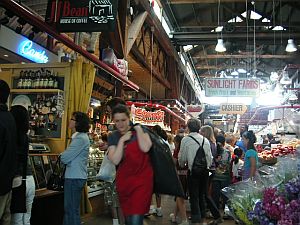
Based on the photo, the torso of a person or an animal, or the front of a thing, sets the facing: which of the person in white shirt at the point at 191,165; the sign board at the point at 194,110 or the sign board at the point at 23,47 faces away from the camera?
the person in white shirt

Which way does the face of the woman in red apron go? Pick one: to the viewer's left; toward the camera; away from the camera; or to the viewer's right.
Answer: toward the camera

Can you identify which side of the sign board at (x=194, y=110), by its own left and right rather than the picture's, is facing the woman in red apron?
front

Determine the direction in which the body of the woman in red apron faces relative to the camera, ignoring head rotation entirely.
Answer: toward the camera

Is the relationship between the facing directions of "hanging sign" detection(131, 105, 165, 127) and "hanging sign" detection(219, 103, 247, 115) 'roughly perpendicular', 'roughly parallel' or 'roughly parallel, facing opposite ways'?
roughly parallel

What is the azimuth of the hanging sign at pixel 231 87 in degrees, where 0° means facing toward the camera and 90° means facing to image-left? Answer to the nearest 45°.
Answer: approximately 0°

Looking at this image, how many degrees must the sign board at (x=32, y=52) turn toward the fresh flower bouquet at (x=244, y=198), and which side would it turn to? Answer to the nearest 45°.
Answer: approximately 45° to its right

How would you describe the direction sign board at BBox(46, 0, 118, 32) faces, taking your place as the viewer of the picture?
facing the viewer

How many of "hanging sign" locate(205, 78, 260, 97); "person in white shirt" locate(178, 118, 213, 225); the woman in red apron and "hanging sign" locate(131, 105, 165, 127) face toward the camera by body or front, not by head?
3

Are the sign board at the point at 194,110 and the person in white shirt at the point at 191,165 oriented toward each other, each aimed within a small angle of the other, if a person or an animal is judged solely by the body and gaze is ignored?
yes

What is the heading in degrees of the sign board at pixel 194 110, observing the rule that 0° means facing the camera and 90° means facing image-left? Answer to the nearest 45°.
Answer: approximately 0°

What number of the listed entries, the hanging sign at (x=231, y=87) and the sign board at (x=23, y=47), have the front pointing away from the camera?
0

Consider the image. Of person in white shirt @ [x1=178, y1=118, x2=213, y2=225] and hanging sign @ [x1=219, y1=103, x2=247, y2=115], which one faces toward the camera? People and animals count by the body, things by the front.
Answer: the hanging sign
